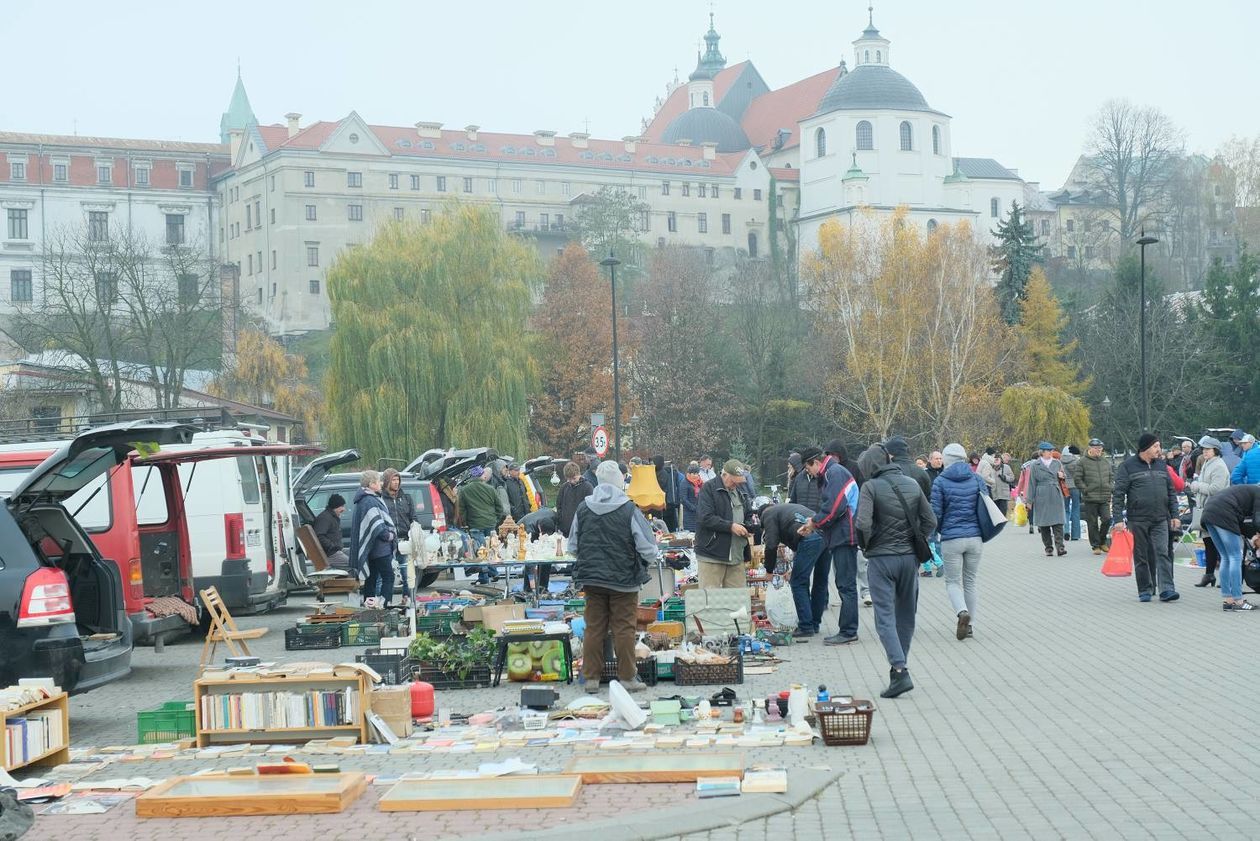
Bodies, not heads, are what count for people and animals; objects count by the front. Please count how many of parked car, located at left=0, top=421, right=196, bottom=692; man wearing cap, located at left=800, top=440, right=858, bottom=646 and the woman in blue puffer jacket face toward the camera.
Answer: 0

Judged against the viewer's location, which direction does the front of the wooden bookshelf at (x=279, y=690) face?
facing the viewer

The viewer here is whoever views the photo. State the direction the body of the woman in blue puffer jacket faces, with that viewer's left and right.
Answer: facing away from the viewer

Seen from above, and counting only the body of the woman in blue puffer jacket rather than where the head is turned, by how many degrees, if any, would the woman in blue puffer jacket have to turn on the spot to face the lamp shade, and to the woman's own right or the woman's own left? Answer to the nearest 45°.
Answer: approximately 45° to the woman's own left

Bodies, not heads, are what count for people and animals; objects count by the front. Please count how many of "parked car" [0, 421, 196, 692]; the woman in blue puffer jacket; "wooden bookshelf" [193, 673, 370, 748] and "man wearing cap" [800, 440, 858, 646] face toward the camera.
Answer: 1

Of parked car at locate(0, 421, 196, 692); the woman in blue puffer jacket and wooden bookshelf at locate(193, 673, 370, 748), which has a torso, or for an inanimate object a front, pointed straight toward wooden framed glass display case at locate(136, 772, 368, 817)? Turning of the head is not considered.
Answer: the wooden bookshelf

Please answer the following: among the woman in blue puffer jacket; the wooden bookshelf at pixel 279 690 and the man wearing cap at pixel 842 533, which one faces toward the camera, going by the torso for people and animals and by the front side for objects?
the wooden bookshelf

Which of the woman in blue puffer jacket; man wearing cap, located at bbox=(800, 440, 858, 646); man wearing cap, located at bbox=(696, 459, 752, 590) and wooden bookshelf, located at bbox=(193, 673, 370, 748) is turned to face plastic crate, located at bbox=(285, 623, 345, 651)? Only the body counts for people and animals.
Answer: man wearing cap, located at bbox=(800, 440, 858, 646)

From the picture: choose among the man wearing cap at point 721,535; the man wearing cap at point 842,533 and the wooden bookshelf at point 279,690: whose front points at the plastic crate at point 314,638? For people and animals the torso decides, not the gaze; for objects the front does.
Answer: the man wearing cap at point 842,533

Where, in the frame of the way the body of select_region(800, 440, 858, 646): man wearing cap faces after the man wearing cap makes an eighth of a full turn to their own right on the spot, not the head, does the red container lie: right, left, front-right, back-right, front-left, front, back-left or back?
left

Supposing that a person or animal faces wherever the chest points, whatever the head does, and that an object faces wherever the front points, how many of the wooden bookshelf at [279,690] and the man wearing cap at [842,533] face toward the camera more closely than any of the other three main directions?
1

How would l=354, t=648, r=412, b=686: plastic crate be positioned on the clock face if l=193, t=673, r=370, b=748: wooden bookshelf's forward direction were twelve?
The plastic crate is roughly at 7 o'clock from the wooden bookshelf.

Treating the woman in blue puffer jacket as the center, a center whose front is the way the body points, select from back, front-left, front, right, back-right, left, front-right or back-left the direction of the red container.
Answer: back-left

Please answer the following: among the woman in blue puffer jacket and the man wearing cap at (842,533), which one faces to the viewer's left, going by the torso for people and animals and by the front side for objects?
the man wearing cap

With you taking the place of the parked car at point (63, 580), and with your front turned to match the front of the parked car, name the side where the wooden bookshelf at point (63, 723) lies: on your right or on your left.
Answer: on your left

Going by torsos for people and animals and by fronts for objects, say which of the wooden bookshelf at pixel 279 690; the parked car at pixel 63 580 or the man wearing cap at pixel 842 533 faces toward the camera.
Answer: the wooden bookshelf

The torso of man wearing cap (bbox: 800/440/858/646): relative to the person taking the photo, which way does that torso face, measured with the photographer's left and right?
facing to the left of the viewer

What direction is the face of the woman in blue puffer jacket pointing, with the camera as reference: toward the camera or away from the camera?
away from the camera
